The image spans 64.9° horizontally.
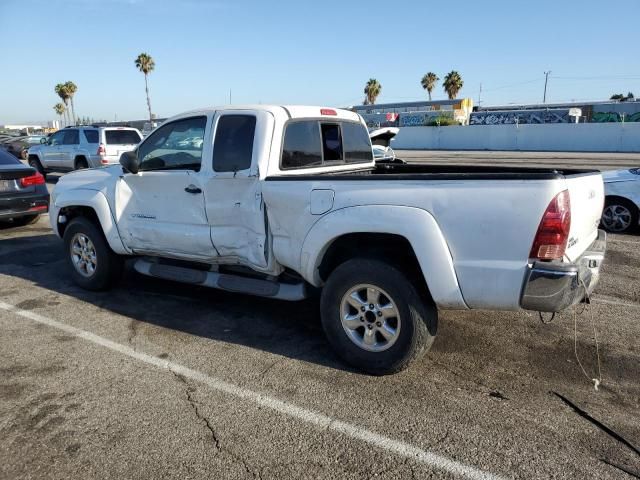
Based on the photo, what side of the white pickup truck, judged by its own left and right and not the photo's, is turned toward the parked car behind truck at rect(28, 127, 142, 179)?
front

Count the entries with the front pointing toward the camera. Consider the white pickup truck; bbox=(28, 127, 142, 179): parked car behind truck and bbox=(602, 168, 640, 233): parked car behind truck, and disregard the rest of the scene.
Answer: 0

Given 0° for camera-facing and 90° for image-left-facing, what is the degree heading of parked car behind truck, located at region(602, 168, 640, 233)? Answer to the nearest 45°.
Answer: approximately 90°

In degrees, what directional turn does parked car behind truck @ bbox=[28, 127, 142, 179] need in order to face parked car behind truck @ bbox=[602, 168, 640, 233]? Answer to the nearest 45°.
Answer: approximately 180°

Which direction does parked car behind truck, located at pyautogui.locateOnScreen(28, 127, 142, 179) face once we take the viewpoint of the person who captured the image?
facing away from the viewer and to the left of the viewer

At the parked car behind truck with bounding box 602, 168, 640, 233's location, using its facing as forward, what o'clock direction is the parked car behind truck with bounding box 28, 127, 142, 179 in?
the parked car behind truck with bounding box 28, 127, 142, 179 is roughly at 12 o'clock from the parked car behind truck with bounding box 602, 168, 640, 233.

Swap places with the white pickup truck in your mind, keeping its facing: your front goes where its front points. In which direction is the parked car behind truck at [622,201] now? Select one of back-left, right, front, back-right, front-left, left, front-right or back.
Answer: right

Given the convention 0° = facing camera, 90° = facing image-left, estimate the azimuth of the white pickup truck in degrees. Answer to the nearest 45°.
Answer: approximately 135°

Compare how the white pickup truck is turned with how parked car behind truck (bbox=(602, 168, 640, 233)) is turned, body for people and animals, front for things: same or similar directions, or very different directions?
same or similar directions

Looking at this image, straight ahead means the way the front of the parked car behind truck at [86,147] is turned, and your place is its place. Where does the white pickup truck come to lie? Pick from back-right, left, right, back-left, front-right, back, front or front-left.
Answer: back-left

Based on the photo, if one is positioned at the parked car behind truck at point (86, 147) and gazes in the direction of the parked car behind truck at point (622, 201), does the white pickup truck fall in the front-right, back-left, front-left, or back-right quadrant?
front-right
